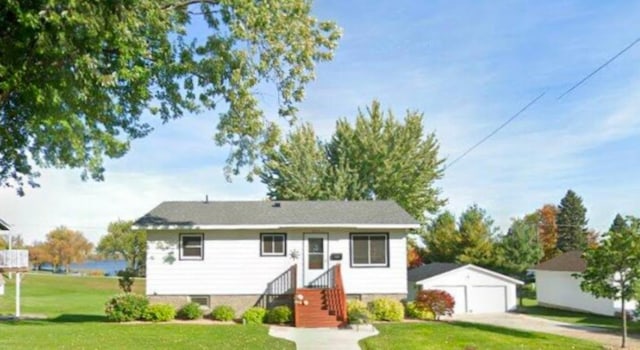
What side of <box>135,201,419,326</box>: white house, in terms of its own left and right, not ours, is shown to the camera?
front

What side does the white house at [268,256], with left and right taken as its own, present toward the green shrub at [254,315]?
front

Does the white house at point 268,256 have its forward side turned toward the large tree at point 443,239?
no

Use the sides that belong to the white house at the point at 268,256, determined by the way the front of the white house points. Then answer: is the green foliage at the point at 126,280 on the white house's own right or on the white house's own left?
on the white house's own right

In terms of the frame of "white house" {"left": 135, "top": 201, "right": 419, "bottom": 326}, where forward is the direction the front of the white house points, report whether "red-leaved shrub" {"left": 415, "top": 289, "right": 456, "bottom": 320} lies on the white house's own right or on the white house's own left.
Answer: on the white house's own left

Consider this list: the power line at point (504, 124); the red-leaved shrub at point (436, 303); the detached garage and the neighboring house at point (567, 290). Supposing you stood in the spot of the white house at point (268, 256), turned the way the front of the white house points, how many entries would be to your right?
0

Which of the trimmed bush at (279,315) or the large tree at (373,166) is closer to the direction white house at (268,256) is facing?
the trimmed bush

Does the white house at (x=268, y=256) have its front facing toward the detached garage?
no

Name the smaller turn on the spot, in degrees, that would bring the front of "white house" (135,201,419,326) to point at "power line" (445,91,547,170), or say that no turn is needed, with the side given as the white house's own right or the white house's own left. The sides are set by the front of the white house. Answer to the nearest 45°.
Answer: approximately 45° to the white house's own left

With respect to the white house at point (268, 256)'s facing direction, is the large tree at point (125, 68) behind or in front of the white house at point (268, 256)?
in front

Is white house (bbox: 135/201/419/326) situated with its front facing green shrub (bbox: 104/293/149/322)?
no
